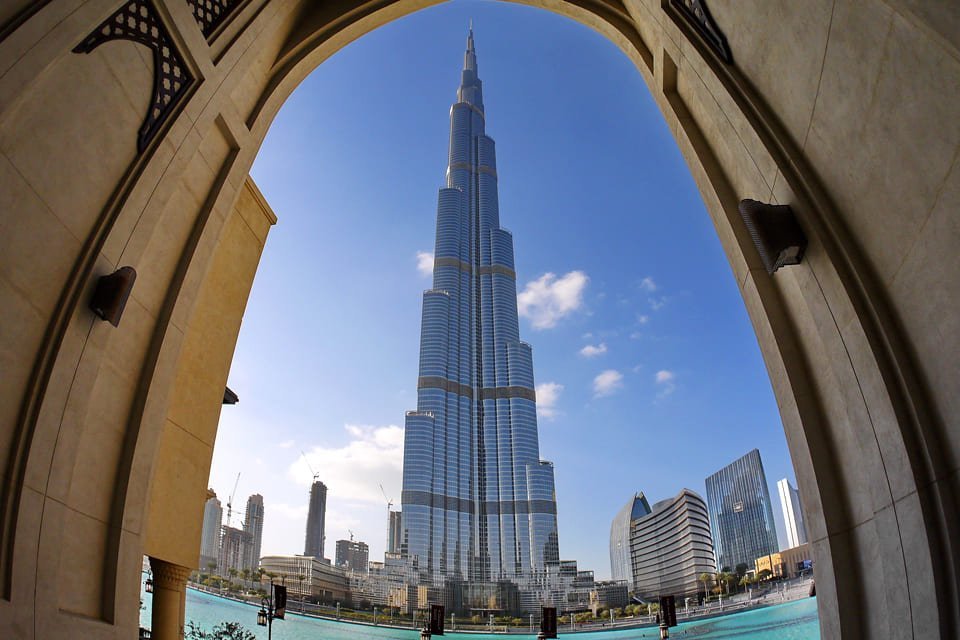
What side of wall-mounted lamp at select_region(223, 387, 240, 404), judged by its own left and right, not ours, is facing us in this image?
right
